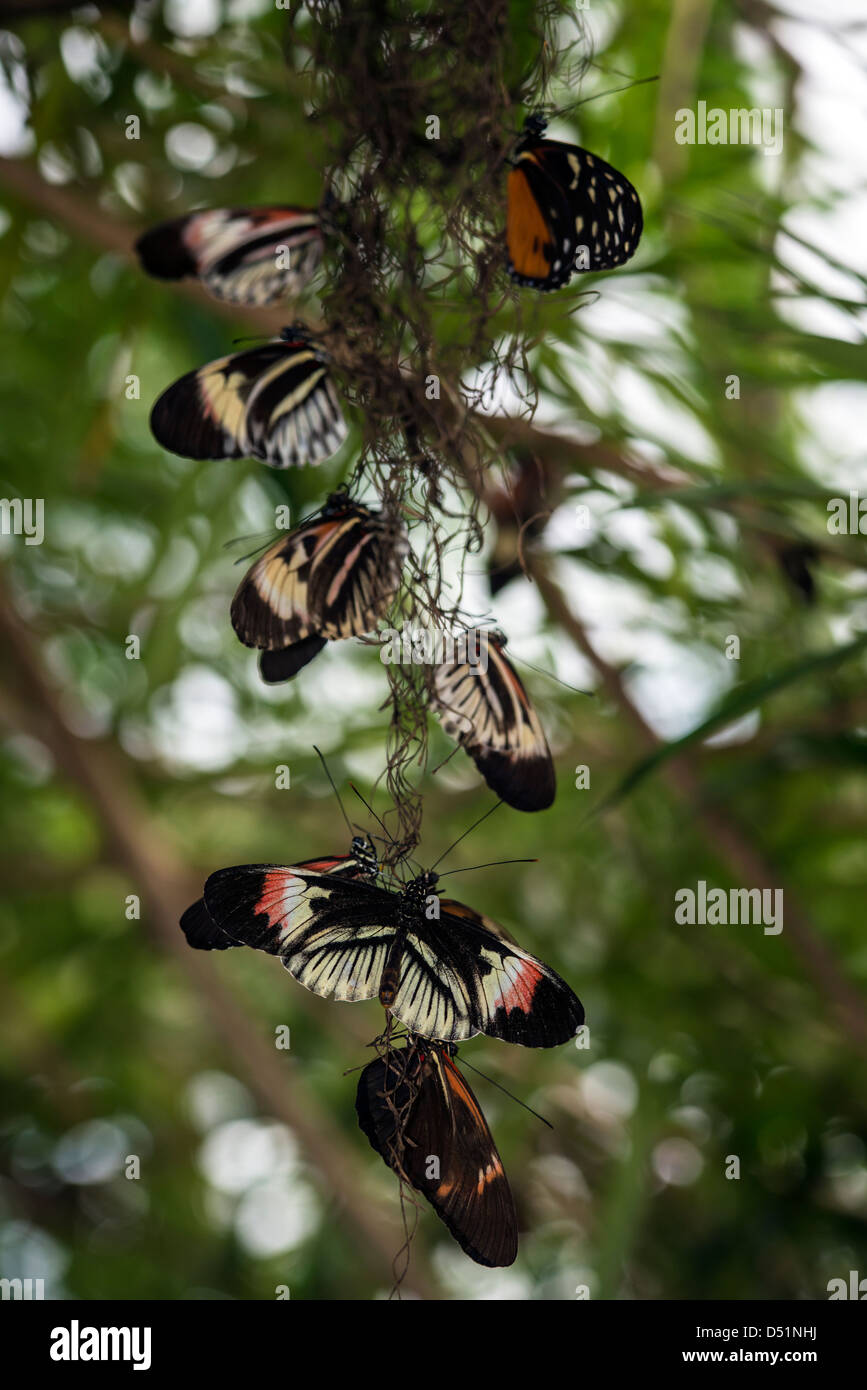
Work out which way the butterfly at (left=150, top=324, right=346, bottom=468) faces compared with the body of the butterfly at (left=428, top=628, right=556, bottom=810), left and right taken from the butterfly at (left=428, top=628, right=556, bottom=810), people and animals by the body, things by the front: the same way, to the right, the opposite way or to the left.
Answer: the opposite way

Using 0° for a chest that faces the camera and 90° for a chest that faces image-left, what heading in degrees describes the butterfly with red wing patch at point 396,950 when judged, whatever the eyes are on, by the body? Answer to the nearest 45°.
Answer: approximately 180°
